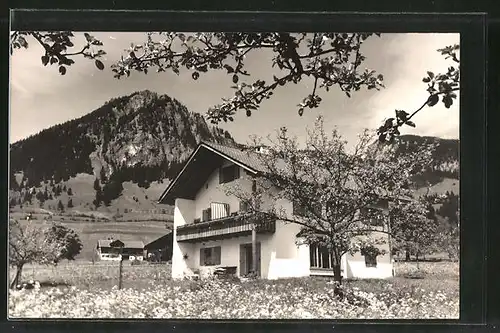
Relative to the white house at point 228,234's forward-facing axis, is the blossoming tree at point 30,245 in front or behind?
in front

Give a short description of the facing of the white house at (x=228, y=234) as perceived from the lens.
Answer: facing the viewer and to the left of the viewer
